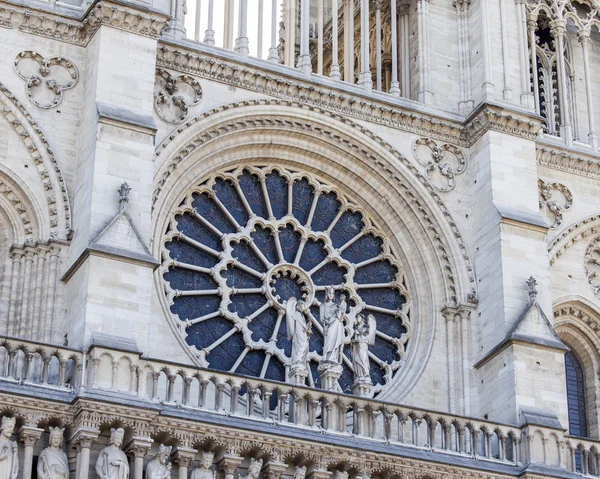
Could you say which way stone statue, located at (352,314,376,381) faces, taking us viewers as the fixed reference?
facing the viewer and to the left of the viewer

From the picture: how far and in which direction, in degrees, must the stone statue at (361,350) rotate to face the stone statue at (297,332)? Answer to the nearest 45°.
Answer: approximately 45° to its right

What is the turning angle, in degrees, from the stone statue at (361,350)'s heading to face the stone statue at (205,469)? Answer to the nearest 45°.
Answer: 0° — it already faces it

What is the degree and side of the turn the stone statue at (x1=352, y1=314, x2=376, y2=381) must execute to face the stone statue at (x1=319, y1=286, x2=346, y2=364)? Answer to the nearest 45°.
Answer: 0° — it already faces it

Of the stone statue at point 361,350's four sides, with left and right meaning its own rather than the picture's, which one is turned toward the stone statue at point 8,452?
front

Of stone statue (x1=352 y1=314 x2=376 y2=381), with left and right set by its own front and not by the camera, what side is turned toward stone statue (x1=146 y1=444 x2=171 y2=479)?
front
